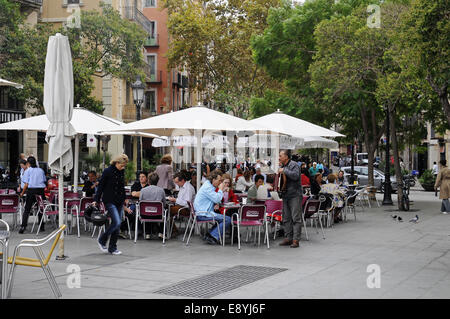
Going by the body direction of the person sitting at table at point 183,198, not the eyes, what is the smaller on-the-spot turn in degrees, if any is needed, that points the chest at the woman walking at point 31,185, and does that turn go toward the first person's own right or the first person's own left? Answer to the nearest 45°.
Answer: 0° — they already face them

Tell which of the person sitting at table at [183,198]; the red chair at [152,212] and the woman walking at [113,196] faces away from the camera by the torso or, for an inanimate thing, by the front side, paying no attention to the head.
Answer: the red chair

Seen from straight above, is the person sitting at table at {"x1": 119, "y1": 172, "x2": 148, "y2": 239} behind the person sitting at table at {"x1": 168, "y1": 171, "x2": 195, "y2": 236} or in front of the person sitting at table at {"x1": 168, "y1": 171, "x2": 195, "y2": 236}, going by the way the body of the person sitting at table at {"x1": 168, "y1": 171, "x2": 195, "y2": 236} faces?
in front

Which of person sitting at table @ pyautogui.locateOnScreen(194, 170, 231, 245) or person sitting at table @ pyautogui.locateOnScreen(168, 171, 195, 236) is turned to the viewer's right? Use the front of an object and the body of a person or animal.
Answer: person sitting at table @ pyautogui.locateOnScreen(194, 170, 231, 245)

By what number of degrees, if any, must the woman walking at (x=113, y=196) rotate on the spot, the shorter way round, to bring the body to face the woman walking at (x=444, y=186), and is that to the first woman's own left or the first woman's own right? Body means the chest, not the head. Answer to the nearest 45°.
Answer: approximately 90° to the first woman's own left

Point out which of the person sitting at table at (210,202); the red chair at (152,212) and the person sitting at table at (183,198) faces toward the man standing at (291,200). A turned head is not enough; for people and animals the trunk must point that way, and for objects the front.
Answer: the person sitting at table at (210,202)

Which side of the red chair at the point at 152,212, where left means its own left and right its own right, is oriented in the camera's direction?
back

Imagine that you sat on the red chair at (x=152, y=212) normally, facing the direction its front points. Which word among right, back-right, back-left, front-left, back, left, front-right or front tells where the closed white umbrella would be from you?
back-left

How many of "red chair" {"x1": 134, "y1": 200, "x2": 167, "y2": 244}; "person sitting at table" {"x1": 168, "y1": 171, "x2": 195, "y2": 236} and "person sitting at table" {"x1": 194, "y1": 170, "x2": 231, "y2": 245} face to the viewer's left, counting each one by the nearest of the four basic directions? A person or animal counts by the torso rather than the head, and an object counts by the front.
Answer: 1

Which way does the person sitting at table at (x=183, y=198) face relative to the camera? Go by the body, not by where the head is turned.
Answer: to the viewer's left

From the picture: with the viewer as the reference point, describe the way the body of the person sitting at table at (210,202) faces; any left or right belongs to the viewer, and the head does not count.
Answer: facing to the right of the viewer

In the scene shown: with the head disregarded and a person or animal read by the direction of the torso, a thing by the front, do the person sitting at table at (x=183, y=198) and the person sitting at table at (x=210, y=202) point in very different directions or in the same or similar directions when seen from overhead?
very different directions
